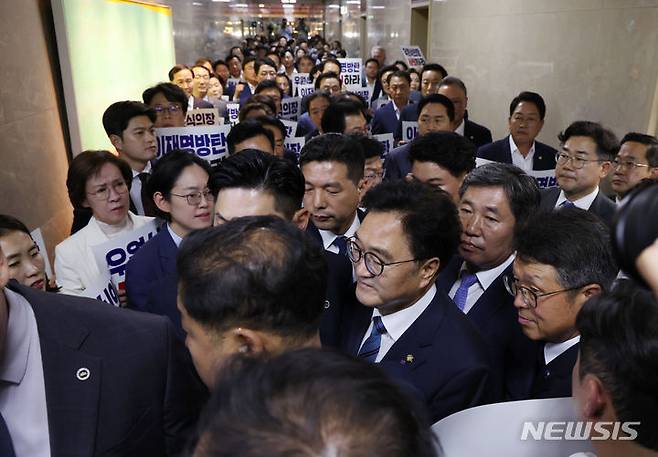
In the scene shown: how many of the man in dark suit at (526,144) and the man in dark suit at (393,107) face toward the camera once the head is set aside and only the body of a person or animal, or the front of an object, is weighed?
2

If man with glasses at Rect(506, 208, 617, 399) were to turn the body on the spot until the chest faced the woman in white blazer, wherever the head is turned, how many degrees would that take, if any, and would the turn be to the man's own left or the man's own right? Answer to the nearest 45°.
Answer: approximately 45° to the man's own right

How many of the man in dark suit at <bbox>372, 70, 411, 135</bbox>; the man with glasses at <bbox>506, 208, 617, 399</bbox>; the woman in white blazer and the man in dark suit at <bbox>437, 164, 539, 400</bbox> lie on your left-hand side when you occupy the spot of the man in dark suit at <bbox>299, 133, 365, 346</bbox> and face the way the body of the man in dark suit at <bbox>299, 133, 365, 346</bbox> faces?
2

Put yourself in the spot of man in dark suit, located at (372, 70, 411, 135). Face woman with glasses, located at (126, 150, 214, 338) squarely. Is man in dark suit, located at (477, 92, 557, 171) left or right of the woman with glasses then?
left

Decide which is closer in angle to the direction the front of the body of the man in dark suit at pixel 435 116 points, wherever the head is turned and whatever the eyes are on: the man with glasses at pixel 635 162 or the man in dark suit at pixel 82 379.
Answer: the man in dark suit

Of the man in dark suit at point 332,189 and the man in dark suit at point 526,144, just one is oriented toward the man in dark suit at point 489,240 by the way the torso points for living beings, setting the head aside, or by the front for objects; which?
the man in dark suit at point 526,144

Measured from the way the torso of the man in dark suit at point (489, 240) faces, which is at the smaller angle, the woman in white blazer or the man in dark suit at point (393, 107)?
the woman in white blazer

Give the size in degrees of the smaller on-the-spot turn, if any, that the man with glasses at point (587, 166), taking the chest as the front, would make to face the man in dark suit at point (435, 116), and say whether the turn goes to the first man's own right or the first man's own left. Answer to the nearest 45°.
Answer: approximately 90° to the first man's own right

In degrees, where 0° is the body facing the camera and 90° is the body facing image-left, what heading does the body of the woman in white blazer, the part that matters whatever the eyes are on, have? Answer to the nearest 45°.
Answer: approximately 315°

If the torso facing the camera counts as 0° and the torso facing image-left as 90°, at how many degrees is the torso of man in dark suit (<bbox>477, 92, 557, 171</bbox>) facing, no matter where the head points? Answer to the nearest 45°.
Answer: approximately 0°

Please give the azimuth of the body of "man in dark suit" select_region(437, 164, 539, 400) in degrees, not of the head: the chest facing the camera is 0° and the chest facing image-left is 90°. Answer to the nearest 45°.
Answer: approximately 45°
